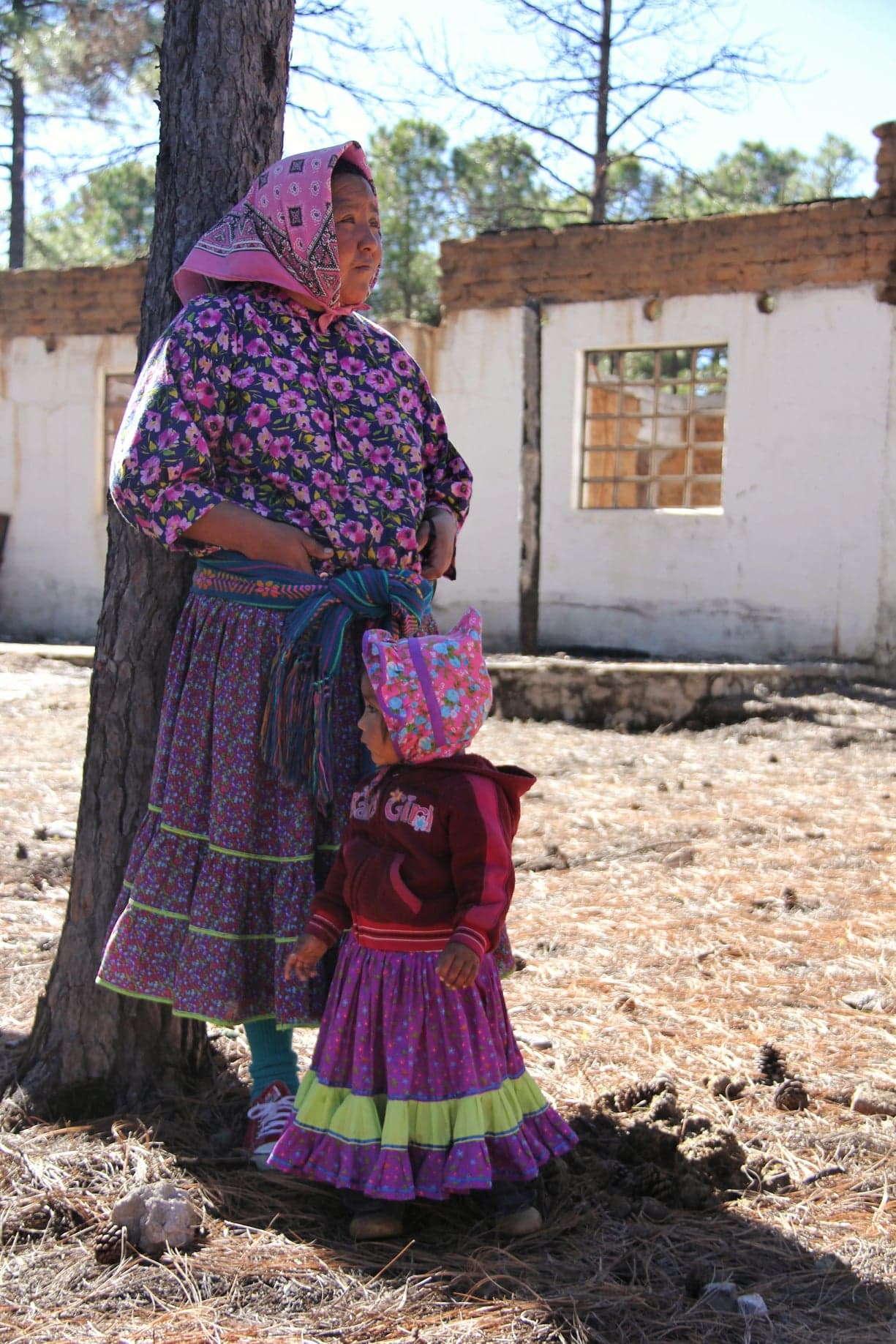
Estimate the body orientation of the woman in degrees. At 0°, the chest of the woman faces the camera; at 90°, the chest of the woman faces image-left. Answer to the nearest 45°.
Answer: approximately 315°

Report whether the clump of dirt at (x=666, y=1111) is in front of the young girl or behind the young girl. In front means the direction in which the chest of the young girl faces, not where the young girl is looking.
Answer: behind

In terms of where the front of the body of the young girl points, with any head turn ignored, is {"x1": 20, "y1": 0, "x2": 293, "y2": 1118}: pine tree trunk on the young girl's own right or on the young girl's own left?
on the young girl's own right

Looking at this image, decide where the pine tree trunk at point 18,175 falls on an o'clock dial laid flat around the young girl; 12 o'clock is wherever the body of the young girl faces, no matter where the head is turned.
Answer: The pine tree trunk is roughly at 4 o'clock from the young girl.

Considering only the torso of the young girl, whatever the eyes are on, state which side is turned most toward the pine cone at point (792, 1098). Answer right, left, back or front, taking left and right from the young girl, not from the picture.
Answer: back

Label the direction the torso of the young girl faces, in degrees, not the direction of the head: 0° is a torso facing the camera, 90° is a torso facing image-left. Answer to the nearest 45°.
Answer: approximately 45°

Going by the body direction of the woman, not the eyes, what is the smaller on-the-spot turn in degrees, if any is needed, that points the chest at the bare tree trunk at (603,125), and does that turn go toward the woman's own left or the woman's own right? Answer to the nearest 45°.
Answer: approximately 135° to the woman's own left

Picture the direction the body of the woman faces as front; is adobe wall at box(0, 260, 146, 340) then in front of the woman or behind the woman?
behind

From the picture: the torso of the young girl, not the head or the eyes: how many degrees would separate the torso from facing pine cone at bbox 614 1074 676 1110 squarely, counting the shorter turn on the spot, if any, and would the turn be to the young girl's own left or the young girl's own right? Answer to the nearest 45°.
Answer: approximately 180°

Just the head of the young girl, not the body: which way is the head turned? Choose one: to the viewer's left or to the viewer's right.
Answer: to the viewer's left
